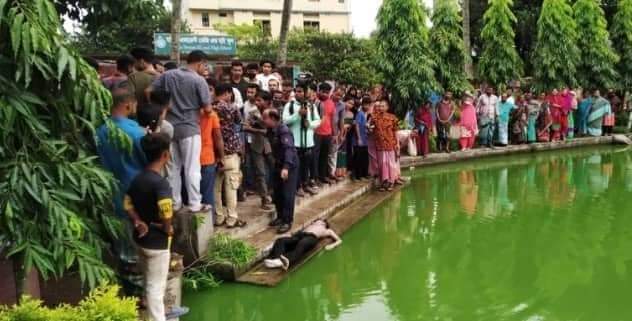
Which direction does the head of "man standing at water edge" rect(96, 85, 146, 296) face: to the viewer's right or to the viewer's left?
to the viewer's right

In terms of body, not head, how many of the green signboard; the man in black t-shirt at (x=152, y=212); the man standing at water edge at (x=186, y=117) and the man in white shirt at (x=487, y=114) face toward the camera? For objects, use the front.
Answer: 2

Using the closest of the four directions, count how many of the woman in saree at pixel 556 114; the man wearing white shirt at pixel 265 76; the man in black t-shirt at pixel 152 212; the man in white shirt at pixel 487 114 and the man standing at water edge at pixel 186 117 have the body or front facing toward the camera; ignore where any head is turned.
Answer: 3

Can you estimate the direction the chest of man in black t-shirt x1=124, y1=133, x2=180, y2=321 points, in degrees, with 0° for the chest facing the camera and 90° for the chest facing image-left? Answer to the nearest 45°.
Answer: approximately 225°

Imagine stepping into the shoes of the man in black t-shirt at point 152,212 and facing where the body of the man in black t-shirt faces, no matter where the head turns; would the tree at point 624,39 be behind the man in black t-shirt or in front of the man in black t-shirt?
in front

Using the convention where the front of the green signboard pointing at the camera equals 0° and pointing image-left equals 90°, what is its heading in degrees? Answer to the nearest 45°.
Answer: approximately 0°

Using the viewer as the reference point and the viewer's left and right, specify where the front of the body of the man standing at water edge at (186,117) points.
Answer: facing away from the viewer and to the right of the viewer

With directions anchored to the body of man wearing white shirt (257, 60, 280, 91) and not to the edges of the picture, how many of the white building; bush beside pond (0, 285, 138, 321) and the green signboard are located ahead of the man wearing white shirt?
1

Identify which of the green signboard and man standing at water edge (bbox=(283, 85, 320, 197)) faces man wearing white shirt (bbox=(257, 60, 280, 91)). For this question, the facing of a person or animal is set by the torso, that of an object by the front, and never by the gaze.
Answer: the green signboard
